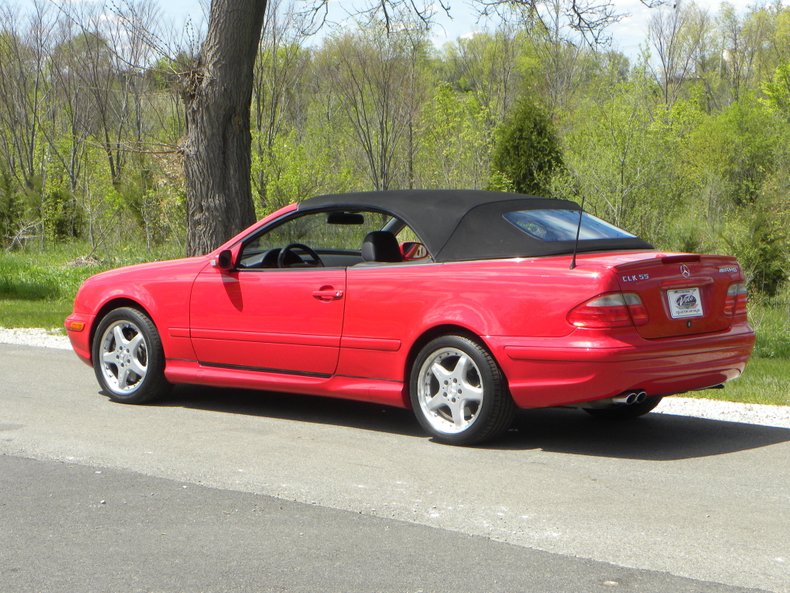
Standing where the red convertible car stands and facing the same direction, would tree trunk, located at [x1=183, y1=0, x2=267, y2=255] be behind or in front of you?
in front

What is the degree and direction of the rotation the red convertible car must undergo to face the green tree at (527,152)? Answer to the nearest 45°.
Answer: approximately 45° to its right

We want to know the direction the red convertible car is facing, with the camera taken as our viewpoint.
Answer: facing away from the viewer and to the left of the viewer

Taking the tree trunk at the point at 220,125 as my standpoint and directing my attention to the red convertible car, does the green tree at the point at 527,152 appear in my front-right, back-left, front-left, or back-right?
back-left
